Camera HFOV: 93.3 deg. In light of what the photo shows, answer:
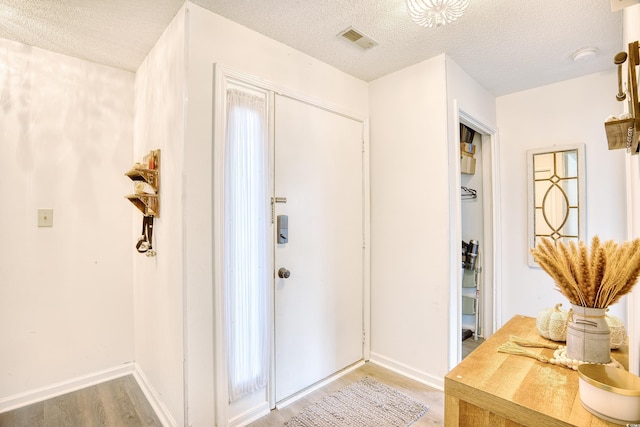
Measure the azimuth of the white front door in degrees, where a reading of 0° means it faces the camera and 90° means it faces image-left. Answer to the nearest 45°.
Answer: approximately 315°

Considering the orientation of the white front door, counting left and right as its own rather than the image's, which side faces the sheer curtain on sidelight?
right

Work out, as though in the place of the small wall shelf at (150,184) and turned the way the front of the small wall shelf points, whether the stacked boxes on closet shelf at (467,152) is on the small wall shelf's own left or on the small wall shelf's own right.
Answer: on the small wall shelf's own left

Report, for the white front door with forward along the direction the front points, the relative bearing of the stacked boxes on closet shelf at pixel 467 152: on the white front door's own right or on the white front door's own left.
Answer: on the white front door's own left

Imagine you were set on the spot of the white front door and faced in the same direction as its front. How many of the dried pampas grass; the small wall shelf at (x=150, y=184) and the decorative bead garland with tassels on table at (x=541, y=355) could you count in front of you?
2

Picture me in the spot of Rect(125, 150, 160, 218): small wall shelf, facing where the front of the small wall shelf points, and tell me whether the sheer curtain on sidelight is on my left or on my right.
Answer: on my left

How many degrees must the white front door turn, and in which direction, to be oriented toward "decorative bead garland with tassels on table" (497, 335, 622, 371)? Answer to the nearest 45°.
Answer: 0° — it already faces it
